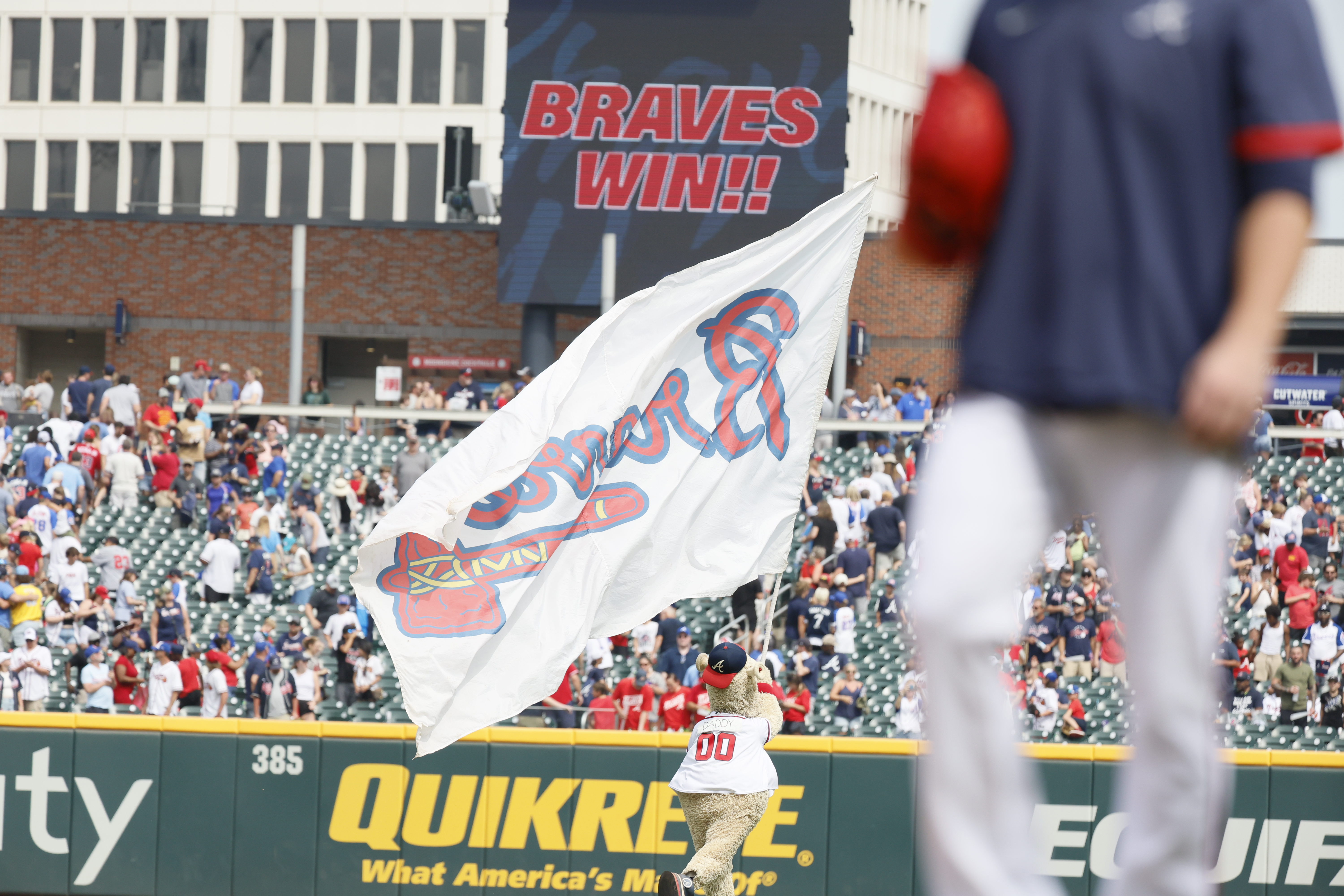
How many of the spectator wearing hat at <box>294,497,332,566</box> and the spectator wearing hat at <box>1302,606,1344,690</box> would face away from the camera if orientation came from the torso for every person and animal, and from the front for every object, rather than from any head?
0

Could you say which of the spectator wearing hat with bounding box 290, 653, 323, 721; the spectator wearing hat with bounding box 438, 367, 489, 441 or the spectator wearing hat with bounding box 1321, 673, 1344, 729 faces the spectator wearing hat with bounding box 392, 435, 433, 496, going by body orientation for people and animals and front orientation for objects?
the spectator wearing hat with bounding box 438, 367, 489, 441

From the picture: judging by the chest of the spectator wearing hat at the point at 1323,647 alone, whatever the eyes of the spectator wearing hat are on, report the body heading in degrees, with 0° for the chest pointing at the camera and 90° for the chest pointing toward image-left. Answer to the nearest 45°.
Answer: approximately 0°

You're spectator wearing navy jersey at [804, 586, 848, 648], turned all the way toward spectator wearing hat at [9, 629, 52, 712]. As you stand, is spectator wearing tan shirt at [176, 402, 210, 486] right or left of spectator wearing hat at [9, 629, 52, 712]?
right

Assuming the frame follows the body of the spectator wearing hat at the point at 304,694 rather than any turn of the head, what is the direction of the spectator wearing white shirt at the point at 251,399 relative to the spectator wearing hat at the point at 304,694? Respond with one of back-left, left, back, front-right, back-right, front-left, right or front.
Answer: back-right
